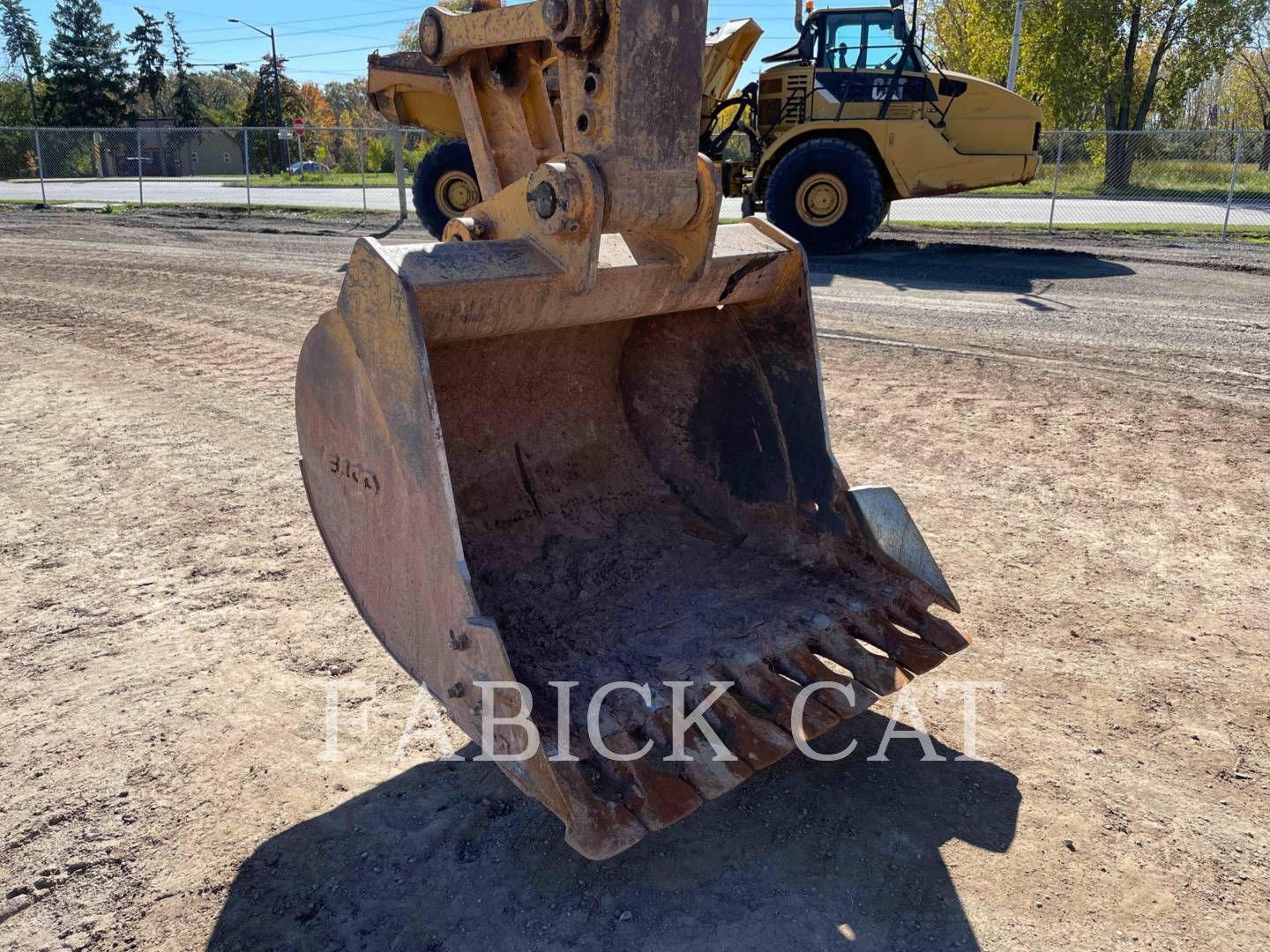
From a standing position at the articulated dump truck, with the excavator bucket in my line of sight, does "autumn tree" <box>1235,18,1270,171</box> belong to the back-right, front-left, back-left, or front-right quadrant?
back-left

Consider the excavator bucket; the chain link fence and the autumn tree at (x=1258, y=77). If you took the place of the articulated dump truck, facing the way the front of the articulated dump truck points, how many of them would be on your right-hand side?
1

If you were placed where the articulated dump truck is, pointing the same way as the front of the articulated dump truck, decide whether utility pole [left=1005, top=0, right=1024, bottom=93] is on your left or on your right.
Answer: on your left

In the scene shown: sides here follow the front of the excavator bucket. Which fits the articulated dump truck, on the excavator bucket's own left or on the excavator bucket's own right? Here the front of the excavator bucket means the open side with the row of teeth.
on the excavator bucket's own left

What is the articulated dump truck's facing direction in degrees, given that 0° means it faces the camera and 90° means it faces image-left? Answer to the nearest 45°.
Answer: approximately 270°

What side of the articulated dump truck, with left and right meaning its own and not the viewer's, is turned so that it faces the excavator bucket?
right

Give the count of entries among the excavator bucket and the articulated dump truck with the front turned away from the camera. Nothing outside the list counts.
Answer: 0

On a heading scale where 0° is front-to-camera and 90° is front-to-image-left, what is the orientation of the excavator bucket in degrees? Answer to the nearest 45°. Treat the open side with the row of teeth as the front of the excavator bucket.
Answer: approximately 315°
